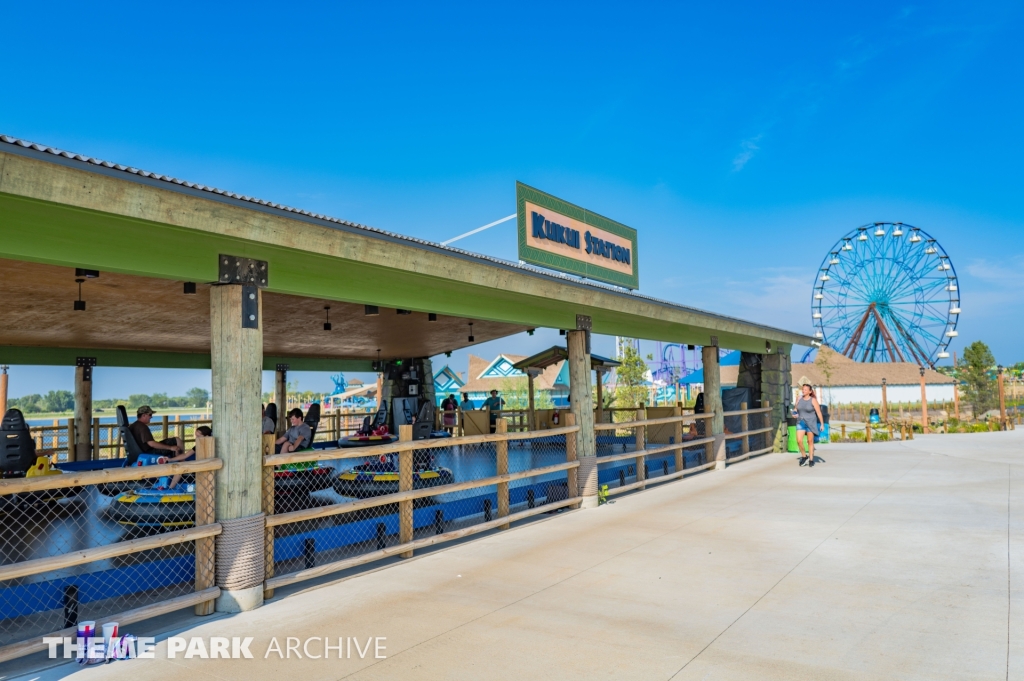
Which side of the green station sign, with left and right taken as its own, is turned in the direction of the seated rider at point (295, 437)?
right

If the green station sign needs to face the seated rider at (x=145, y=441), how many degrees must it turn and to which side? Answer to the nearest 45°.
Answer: approximately 135° to its right

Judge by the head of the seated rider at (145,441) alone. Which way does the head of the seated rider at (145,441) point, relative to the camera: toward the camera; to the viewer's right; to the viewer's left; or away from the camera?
to the viewer's right

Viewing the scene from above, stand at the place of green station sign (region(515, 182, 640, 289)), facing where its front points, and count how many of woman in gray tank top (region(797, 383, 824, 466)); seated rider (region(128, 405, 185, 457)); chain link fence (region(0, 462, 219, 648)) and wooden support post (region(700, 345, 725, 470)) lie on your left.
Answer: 2

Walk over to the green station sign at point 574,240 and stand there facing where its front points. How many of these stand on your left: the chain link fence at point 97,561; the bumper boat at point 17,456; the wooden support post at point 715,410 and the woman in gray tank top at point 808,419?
2

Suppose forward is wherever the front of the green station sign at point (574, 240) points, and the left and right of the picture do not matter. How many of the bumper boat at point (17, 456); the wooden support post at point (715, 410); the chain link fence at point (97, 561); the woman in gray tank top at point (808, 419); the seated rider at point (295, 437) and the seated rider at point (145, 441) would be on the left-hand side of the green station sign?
2

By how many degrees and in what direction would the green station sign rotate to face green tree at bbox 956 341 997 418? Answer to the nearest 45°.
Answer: approximately 90° to its left

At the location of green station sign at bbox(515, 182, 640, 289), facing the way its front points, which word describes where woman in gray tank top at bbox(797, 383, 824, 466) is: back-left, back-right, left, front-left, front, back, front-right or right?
left

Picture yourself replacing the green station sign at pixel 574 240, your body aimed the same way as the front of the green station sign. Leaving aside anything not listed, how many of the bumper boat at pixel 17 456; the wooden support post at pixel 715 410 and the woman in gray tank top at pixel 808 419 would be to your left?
2

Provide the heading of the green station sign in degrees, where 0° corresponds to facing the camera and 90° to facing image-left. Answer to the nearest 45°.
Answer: approximately 315°
